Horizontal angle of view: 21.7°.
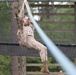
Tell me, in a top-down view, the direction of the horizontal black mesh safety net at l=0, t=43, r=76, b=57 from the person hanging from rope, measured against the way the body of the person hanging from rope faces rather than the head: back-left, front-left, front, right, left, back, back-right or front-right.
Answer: back-left
